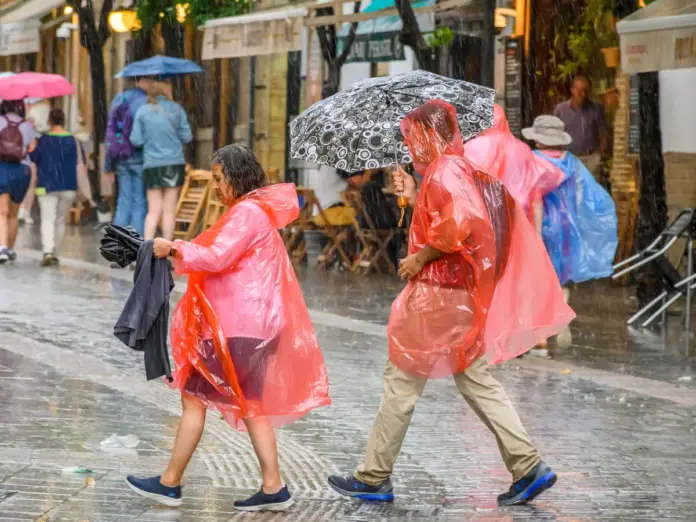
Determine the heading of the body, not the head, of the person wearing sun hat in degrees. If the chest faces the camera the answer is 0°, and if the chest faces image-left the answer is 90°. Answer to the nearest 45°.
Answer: approximately 90°

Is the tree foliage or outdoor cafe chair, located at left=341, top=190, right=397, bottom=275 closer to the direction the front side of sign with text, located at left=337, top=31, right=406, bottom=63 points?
the outdoor cafe chair

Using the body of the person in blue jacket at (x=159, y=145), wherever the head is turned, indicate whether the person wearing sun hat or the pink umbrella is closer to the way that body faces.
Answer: the pink umbrella

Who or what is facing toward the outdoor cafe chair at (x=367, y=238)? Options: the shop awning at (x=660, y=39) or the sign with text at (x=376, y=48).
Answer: the sign with text

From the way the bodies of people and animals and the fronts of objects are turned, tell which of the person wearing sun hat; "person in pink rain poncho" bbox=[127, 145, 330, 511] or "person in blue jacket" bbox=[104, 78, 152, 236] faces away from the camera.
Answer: the person in blue jacket

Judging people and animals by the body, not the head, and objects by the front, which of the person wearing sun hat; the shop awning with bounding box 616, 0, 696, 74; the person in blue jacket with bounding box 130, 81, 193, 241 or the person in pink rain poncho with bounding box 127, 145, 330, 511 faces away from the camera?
the person in blue jacket

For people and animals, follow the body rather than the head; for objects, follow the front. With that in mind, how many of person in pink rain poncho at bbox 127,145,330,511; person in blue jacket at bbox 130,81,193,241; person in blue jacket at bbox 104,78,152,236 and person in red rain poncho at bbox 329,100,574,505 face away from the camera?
2

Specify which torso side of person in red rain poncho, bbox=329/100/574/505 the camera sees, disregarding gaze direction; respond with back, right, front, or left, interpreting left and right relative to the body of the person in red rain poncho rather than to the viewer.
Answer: left

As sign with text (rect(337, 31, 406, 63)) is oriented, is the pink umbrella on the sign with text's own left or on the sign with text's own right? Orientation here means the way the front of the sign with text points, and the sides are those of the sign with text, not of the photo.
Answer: on the sign with text's own right

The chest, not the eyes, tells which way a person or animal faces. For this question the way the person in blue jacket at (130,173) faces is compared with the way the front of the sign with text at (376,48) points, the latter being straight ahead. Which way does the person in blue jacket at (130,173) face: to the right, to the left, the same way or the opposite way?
the opposite way

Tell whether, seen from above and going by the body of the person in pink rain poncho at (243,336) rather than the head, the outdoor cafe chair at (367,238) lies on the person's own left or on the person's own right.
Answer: on the person's own right

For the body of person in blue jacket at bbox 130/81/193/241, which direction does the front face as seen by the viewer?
away from the camera
